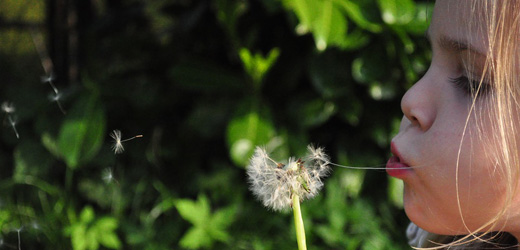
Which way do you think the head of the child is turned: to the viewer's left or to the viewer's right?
to the viewer's left

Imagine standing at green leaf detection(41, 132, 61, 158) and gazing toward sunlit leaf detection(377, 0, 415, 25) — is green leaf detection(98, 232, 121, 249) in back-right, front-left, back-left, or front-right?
front-right
